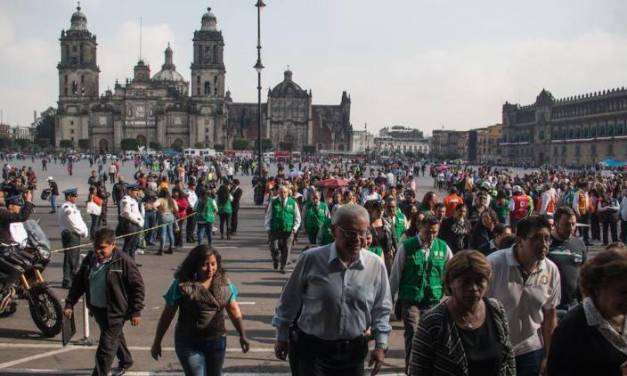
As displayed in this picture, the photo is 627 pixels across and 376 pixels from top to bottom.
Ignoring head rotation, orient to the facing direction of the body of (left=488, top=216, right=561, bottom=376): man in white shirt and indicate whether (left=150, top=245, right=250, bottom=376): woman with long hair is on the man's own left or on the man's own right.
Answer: on the man's own right

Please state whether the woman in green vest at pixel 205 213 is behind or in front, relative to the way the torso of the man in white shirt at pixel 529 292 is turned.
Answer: behind

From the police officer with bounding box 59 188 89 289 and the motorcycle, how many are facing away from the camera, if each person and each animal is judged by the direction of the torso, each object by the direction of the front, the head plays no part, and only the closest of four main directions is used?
0

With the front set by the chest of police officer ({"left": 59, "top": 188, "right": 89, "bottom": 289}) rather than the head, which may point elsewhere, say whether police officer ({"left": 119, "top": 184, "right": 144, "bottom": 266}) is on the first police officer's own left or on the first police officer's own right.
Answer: on the first police officer's own left

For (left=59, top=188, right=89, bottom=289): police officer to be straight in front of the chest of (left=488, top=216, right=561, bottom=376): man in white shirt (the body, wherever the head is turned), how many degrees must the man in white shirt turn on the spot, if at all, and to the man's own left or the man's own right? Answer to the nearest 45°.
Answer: approximately 180°

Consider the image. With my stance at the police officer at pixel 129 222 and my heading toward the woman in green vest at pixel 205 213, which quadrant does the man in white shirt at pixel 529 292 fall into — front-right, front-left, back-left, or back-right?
back-right

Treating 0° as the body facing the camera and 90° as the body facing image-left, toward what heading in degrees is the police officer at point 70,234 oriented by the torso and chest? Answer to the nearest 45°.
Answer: approximately 270°

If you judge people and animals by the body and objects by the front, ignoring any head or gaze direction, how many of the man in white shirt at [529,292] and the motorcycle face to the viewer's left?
0

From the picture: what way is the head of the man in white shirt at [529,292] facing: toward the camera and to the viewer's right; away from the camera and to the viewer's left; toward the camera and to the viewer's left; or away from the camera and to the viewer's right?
toward the camera and to the viewer's right

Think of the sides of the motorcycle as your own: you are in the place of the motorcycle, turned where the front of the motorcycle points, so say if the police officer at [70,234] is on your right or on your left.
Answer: on your left

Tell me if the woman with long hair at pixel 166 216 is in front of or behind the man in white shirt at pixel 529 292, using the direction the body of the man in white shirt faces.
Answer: behind
